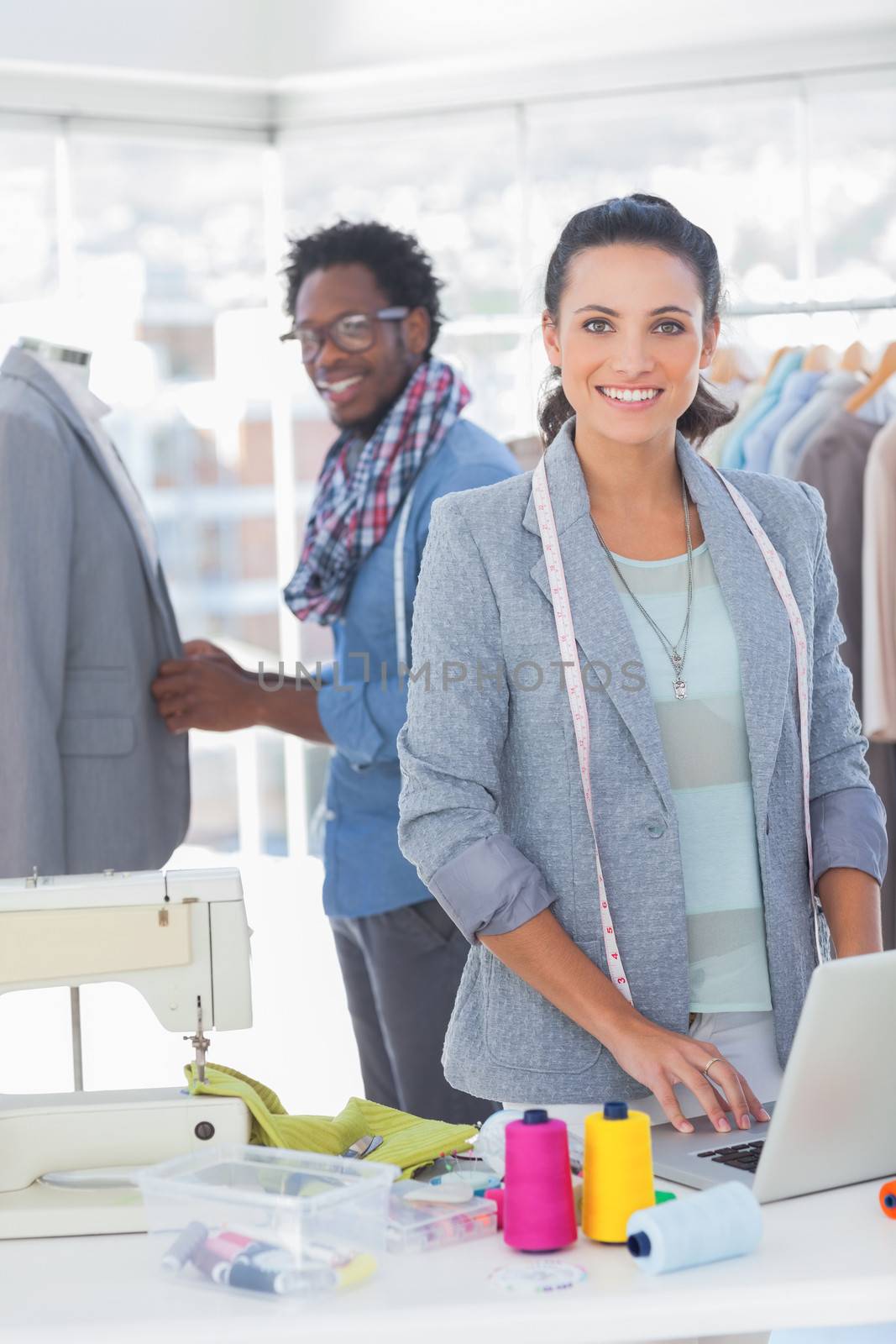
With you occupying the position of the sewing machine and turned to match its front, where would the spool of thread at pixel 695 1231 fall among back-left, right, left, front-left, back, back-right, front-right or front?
back-right

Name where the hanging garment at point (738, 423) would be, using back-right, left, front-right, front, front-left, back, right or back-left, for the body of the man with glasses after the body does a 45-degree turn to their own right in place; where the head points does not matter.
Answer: back-right

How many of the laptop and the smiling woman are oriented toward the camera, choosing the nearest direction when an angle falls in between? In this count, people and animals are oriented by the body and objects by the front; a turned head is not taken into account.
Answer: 1

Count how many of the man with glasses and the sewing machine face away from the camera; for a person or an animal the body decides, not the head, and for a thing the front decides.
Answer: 1

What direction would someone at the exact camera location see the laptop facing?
facing away from the viewer and to the left of the viewer

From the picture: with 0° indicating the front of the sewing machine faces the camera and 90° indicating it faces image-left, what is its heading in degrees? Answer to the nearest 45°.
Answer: approximately 180°

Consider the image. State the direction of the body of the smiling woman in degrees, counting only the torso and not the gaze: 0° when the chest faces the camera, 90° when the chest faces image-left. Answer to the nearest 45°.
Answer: approximately 0°

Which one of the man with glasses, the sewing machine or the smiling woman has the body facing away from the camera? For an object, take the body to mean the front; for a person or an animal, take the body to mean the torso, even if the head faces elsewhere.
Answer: the sewing machine

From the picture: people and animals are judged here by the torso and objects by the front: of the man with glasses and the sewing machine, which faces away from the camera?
the sewing machine

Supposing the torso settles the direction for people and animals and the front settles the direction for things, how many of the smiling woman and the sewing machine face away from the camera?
1
